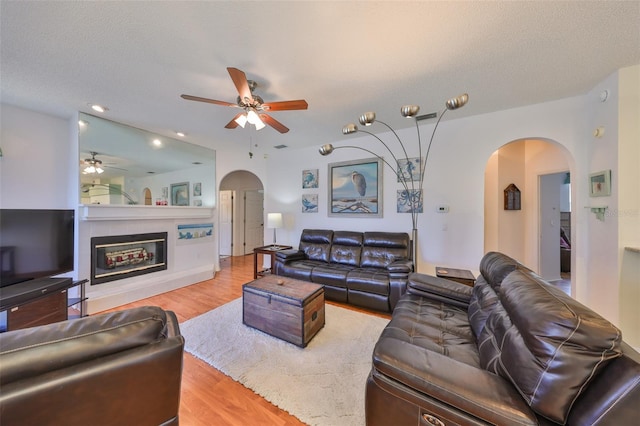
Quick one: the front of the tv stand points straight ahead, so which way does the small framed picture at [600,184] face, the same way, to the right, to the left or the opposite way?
the opposite way

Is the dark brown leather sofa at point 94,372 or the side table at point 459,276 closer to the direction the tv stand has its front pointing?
the side table

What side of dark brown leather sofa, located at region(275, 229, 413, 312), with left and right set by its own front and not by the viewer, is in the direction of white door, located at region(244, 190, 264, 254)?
right

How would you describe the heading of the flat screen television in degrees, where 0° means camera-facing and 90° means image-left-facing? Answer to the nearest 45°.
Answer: approximately 315°

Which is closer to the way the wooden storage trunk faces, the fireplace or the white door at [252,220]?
the fireplace

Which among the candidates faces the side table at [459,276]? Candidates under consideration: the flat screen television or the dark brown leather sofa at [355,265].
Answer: the flat screen television

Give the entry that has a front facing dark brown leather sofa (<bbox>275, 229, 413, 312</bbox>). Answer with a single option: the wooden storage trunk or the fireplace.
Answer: the fireplace

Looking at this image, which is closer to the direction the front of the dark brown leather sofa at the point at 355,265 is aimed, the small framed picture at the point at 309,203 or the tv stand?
the tv stand

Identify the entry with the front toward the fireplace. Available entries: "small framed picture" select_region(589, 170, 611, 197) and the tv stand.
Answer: the small framed picture

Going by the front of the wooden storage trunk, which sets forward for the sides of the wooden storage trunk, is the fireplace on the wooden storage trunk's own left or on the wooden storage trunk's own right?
on the wooden storage trunk's own right
